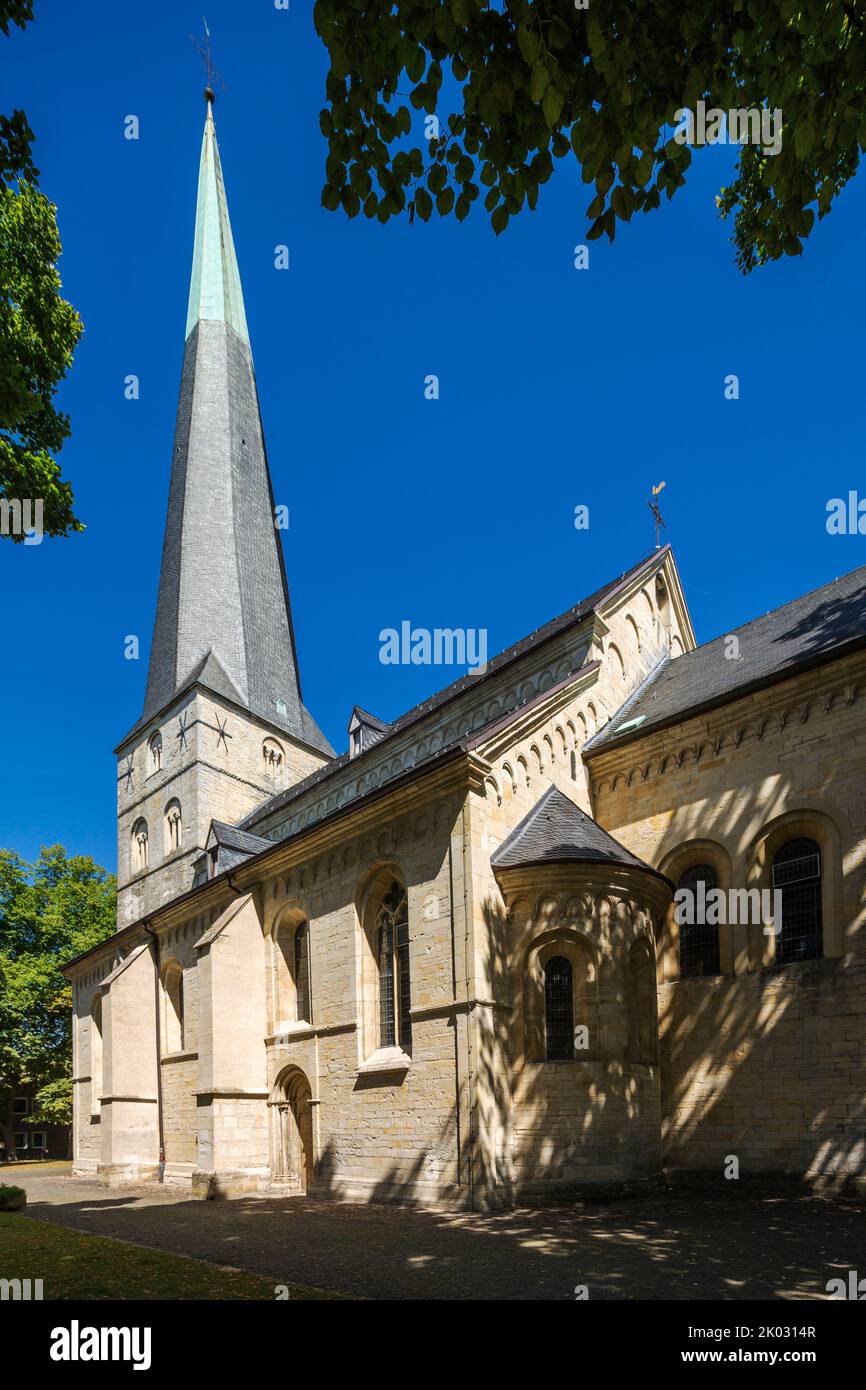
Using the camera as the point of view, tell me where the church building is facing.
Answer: facing away from the viewer and to the left of the viewer
